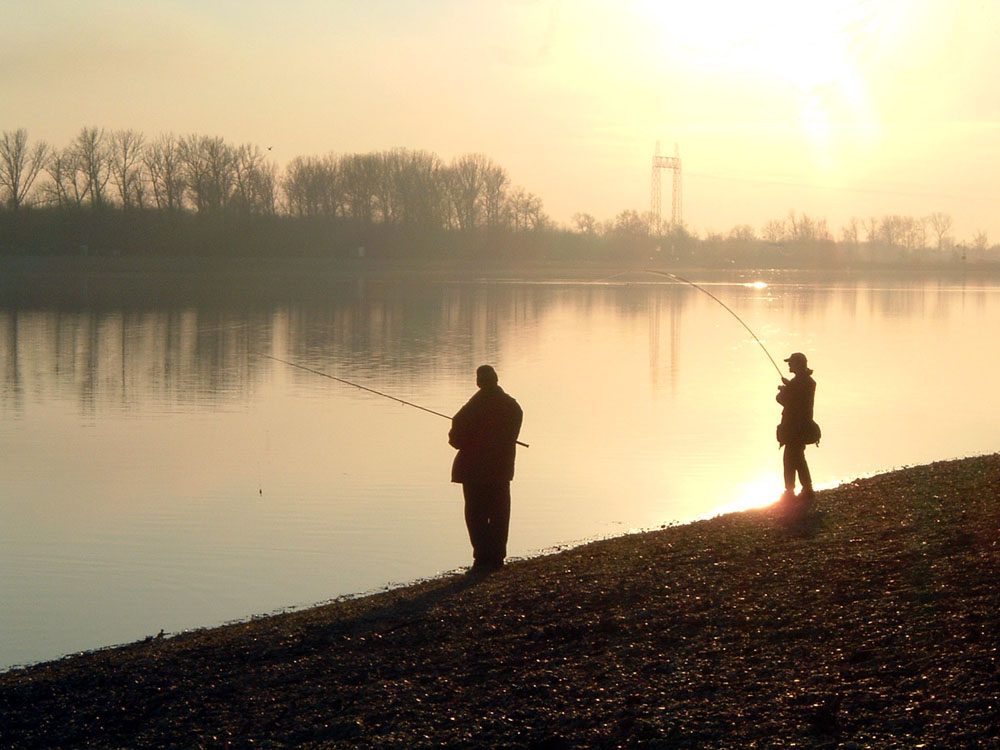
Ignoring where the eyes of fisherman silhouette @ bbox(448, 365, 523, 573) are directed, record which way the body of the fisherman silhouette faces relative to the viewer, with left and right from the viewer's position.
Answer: facing away from the viewer and to the left of the viewer

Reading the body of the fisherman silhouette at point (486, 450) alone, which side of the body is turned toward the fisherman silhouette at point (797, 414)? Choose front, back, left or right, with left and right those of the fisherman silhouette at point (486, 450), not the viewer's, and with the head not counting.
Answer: right
